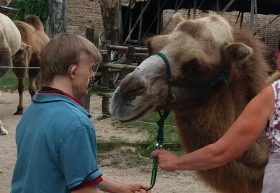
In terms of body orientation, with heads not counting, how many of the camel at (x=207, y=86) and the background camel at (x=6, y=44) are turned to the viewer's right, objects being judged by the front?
0

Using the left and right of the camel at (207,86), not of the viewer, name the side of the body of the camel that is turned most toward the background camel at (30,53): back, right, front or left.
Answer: right

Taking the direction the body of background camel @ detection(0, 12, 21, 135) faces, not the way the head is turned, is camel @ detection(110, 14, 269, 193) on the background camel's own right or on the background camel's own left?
on the background camel's own left

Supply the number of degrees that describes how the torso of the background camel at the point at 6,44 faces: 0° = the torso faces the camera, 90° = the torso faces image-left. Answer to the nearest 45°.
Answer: approximately 90°

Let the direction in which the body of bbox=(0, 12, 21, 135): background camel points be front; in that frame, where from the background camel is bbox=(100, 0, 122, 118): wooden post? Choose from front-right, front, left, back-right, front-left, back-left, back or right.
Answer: back-right

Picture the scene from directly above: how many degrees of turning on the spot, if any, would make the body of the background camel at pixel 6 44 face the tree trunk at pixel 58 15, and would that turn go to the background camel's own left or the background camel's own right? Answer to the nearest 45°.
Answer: approximately 135° to the background camel's own right

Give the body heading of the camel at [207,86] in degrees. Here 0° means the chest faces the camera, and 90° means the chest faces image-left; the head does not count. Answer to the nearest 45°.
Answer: approximately 45°
